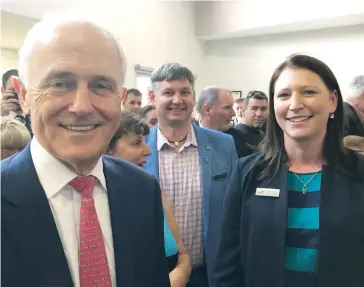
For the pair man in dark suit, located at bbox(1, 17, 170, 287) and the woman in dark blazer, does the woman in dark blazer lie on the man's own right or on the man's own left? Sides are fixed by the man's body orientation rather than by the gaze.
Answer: on the man's own left

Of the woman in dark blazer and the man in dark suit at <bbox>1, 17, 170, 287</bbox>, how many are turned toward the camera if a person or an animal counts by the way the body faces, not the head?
2

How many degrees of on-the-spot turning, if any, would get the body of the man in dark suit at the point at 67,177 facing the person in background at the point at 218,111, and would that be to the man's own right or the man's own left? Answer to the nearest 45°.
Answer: approximately 135° to the man's own left

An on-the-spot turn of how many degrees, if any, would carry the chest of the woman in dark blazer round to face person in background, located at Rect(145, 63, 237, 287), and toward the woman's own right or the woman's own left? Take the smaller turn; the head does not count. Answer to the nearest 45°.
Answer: approximately 135° to the woman's own right

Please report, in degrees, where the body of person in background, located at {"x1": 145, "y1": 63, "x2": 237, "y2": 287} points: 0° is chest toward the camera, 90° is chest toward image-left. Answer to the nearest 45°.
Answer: approximately 0°

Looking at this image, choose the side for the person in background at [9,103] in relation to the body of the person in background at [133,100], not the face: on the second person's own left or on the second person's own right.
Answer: on the second person's own right
